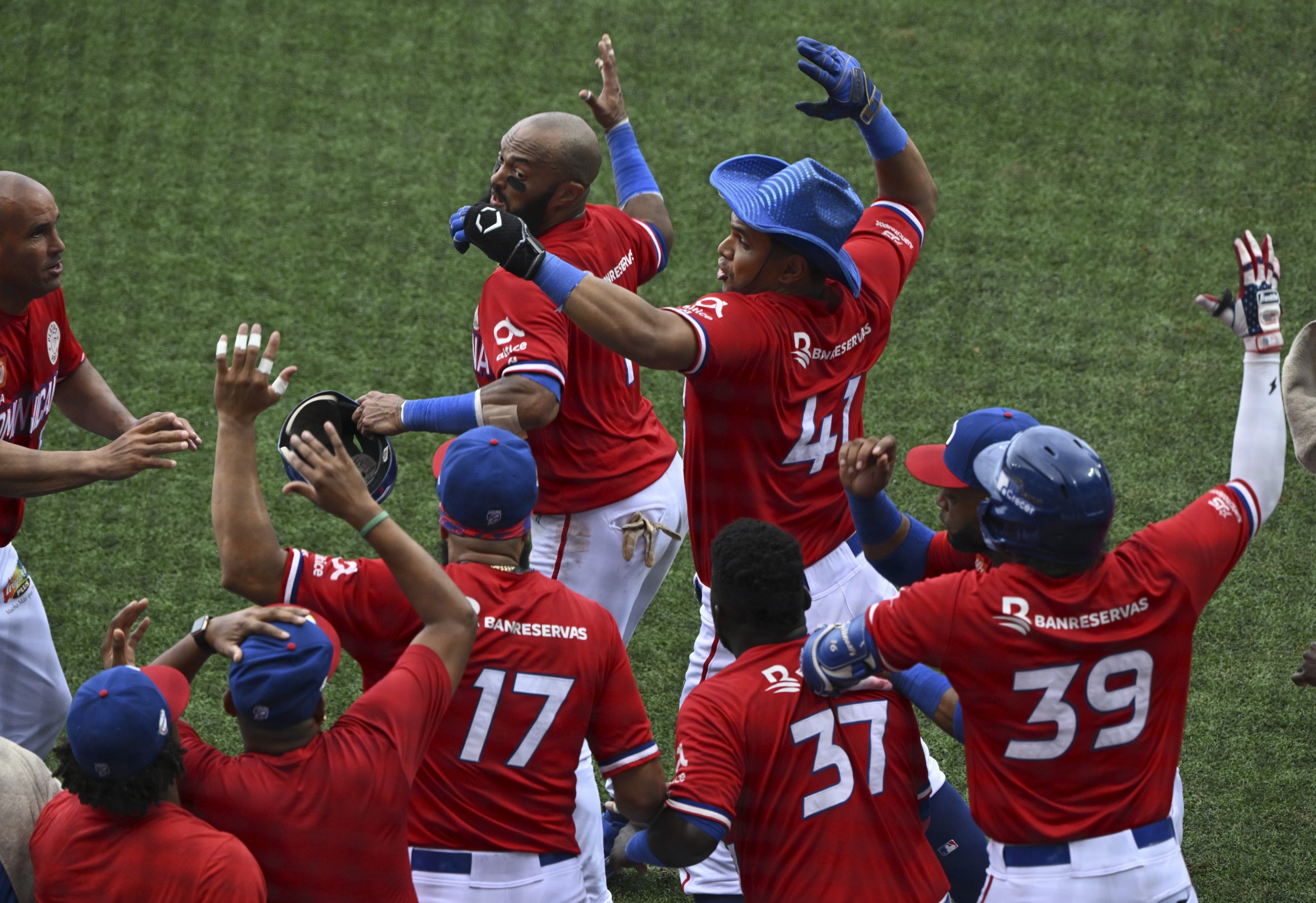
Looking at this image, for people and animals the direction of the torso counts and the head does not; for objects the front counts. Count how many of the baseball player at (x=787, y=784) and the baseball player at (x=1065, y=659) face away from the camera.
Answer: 2

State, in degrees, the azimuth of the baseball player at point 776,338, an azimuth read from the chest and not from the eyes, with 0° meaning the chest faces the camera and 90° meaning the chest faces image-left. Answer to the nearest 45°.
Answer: approximately 135°

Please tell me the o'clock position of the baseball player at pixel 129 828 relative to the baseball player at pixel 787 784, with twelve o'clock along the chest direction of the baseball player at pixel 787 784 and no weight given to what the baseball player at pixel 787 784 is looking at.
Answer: the baseball player at pixel 129 828 is roughly at 8 o'clock from the baseball player at pixel 787 784.

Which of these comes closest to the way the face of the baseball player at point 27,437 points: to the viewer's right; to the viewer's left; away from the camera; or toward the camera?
to the viewer's right

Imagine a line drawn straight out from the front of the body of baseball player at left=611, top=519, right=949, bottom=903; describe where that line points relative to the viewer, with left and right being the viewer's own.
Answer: facing away from the viewer

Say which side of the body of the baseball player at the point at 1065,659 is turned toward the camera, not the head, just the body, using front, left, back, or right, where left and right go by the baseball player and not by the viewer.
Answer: back

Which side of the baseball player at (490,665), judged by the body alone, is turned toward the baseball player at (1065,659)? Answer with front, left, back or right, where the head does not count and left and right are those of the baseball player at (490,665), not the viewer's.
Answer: right

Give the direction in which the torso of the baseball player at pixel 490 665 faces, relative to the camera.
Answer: away from the camera

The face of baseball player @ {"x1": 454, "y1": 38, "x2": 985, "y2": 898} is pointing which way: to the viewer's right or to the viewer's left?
to the viewer's left

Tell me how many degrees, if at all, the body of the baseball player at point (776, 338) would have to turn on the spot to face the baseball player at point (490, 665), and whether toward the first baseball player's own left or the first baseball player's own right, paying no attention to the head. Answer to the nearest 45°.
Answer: approximately 90° to the first baseball player's own left
